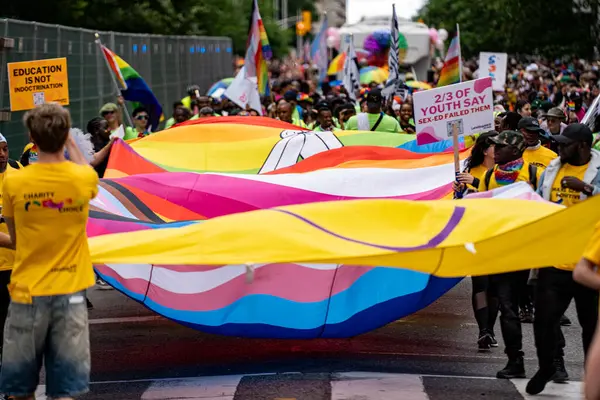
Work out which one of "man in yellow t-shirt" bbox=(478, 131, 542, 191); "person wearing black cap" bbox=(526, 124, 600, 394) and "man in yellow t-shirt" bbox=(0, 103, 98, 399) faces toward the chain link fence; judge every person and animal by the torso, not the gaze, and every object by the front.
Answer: "man in yellow t-shirt" bbox=(0, 103, 98, 399)

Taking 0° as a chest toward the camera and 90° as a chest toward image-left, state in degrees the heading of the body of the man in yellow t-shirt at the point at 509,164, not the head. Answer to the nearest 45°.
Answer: approximately 45°

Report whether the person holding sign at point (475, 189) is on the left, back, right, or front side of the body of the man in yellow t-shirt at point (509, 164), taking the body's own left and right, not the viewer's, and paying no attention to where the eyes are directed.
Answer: right

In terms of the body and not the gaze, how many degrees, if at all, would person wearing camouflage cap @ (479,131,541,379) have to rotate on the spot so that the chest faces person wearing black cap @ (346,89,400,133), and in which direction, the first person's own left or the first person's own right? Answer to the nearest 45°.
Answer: approximately 135° to the first person's own right

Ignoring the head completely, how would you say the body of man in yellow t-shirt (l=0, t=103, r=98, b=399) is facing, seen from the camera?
away from the camera

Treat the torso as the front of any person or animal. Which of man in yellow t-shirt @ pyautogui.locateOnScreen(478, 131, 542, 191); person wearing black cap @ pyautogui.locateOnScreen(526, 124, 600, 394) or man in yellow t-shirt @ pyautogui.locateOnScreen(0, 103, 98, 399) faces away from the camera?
man in yellow t-shirt @ pyautogui.locateOnScreen(0, 103, 98, 399)

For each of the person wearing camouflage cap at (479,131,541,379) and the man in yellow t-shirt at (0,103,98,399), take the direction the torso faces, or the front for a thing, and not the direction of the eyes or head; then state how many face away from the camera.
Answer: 1

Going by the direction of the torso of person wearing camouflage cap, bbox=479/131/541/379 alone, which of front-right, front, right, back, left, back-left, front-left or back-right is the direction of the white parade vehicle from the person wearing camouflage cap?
back-right

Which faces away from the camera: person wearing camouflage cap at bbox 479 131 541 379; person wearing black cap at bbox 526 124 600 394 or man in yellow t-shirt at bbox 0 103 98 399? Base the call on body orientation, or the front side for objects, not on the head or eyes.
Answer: the man in yellow t-shirt
